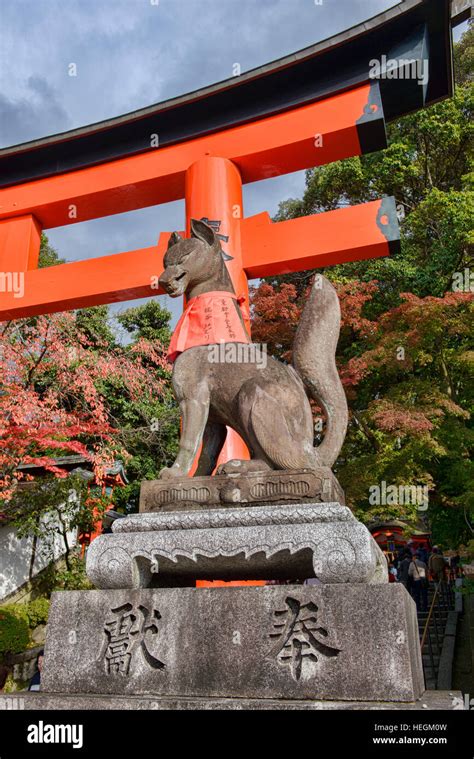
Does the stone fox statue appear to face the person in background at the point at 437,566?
no

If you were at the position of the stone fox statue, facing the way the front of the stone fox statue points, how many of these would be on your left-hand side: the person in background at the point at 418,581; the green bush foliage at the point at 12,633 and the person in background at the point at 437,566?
0

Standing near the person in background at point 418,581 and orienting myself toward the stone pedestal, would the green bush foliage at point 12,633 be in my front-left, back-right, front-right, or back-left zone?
front-right

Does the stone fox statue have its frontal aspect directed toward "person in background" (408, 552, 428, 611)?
no

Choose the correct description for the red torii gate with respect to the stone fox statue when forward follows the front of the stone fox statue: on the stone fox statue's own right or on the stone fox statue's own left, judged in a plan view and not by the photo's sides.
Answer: on the stone fox statue's own right

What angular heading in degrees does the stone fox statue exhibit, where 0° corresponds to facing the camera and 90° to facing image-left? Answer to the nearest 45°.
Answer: approximately 90°
